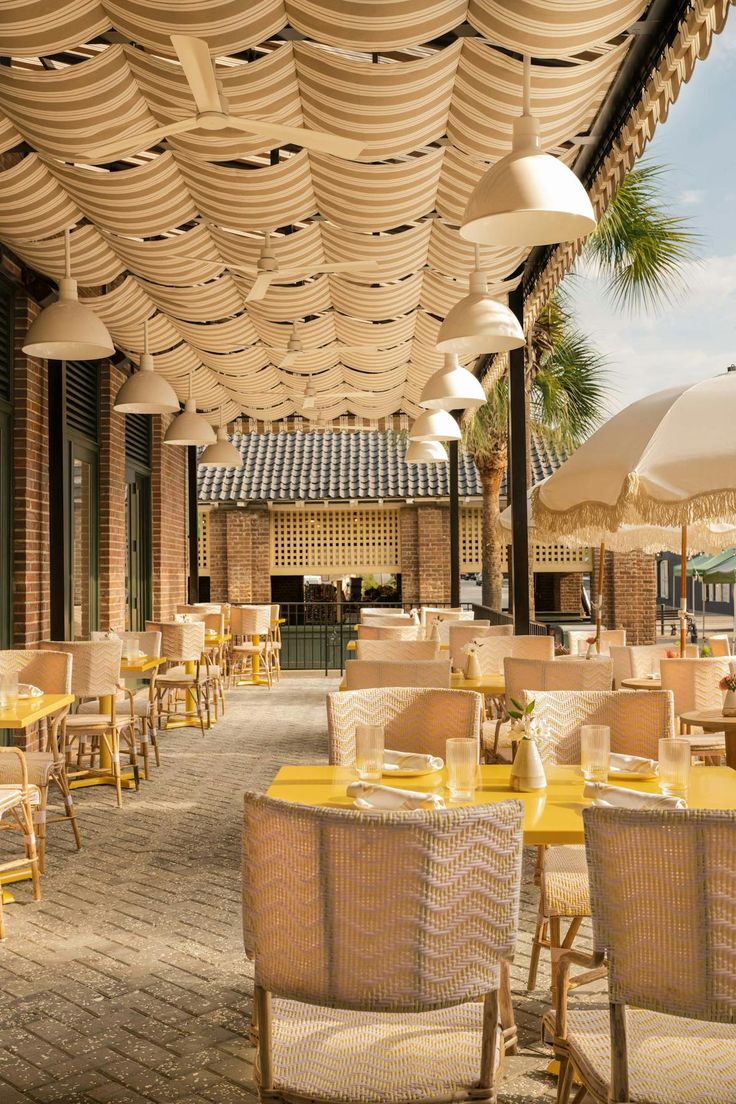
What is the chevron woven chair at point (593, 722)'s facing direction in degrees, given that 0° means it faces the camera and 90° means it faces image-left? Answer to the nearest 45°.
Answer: approximately 0°

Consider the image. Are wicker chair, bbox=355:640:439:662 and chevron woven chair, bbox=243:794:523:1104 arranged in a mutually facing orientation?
yes

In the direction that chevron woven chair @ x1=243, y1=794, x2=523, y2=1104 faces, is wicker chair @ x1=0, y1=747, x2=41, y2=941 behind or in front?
in front

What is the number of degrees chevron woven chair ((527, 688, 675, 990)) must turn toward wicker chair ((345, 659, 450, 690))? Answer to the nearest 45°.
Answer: approximately 135° to its right

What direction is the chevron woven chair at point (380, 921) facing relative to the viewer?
away from the camera

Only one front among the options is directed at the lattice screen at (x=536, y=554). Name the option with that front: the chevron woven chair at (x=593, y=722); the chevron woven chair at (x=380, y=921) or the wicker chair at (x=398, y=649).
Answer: the chevron woven chair at (x=380, y=921)

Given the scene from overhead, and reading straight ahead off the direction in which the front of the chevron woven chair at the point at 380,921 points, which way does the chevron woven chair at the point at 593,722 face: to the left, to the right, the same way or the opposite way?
the opposite way

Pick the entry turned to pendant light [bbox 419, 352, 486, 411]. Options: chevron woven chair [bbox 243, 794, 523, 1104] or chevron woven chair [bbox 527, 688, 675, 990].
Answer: chevron woven chair [bbox 243, 794, 523, 1104]

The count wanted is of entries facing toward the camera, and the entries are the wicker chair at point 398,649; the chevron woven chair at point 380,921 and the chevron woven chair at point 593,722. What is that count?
2

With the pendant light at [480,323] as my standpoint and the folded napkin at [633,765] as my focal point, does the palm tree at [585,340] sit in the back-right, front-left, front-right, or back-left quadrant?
back-left
